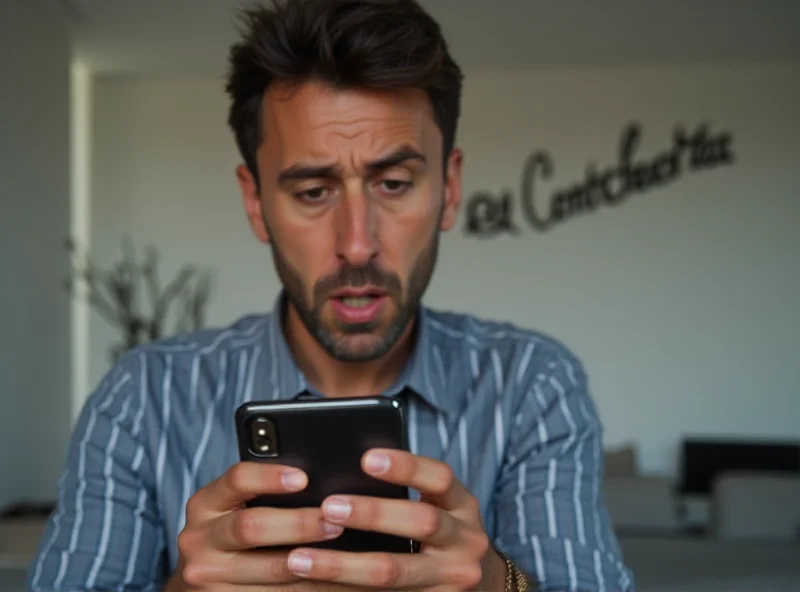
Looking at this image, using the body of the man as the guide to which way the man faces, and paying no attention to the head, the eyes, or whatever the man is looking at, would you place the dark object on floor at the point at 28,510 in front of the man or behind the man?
behind

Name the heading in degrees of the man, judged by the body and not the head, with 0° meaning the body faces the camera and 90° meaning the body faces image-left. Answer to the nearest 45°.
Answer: approximately 0°

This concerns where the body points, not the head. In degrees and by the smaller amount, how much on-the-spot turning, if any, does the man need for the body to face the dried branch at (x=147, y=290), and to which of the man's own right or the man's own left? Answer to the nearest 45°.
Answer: approximately 180°
